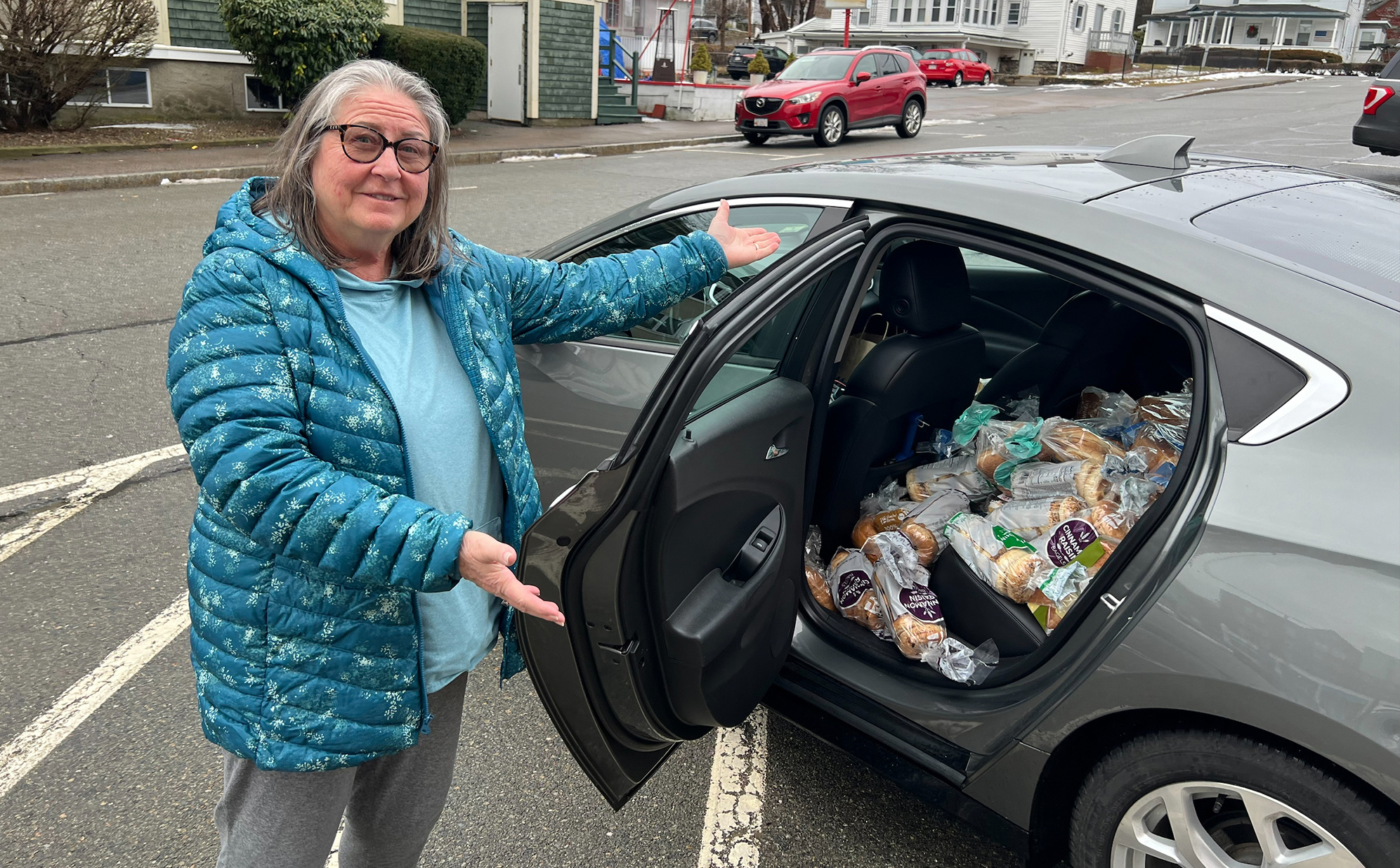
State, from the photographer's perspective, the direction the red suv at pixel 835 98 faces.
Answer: facing the viewer and to the left of the viewer

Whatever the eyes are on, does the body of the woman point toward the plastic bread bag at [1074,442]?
no

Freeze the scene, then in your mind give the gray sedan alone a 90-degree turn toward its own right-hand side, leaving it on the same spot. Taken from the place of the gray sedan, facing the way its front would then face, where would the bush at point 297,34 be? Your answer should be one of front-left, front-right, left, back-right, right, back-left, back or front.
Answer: left

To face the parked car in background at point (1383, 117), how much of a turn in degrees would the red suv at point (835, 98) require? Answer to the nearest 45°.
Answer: approximately 90° to its left

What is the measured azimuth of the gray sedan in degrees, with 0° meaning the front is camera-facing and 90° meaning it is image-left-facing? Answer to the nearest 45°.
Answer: approximately 135°

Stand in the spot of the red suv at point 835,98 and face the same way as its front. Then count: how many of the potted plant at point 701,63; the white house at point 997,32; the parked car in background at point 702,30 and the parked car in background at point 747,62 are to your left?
0

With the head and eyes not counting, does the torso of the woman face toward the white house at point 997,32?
no

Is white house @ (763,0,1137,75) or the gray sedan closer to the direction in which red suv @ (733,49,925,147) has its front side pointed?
the gray sedan

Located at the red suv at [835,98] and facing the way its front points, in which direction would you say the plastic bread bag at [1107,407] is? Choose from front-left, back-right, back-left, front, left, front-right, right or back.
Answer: front-left

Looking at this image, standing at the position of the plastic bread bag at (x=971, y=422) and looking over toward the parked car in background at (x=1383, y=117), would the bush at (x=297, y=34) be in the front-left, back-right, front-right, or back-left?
front-left

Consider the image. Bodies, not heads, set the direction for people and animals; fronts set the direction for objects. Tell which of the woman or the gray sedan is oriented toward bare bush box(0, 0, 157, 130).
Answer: the gray sedan

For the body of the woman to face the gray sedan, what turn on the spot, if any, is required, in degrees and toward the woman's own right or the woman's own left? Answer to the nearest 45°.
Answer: approximately 45° to the woman's own left

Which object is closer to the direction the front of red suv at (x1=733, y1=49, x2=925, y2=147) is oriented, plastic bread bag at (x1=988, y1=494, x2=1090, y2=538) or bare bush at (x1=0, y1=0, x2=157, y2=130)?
the bare bush

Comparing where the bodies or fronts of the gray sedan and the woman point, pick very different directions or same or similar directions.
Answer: very different directions

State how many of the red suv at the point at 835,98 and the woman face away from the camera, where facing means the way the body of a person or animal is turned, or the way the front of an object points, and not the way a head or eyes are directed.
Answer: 0

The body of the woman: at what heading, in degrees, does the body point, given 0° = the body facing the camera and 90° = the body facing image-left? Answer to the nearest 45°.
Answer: approximately 315°

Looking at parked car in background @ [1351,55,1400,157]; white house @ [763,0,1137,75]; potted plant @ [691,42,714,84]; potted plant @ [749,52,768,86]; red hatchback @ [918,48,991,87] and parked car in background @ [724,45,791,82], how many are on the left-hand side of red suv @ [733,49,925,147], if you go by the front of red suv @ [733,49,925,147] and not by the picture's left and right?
1

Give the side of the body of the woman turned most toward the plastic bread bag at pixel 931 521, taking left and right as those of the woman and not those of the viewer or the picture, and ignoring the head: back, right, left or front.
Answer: left

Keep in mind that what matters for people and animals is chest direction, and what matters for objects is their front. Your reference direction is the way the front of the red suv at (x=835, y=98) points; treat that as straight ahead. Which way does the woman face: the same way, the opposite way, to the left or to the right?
to the left

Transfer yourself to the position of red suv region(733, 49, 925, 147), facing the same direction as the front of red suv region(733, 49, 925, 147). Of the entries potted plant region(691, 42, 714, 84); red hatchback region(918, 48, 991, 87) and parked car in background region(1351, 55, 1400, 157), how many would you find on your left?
1

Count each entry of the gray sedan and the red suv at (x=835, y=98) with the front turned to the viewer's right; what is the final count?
0
